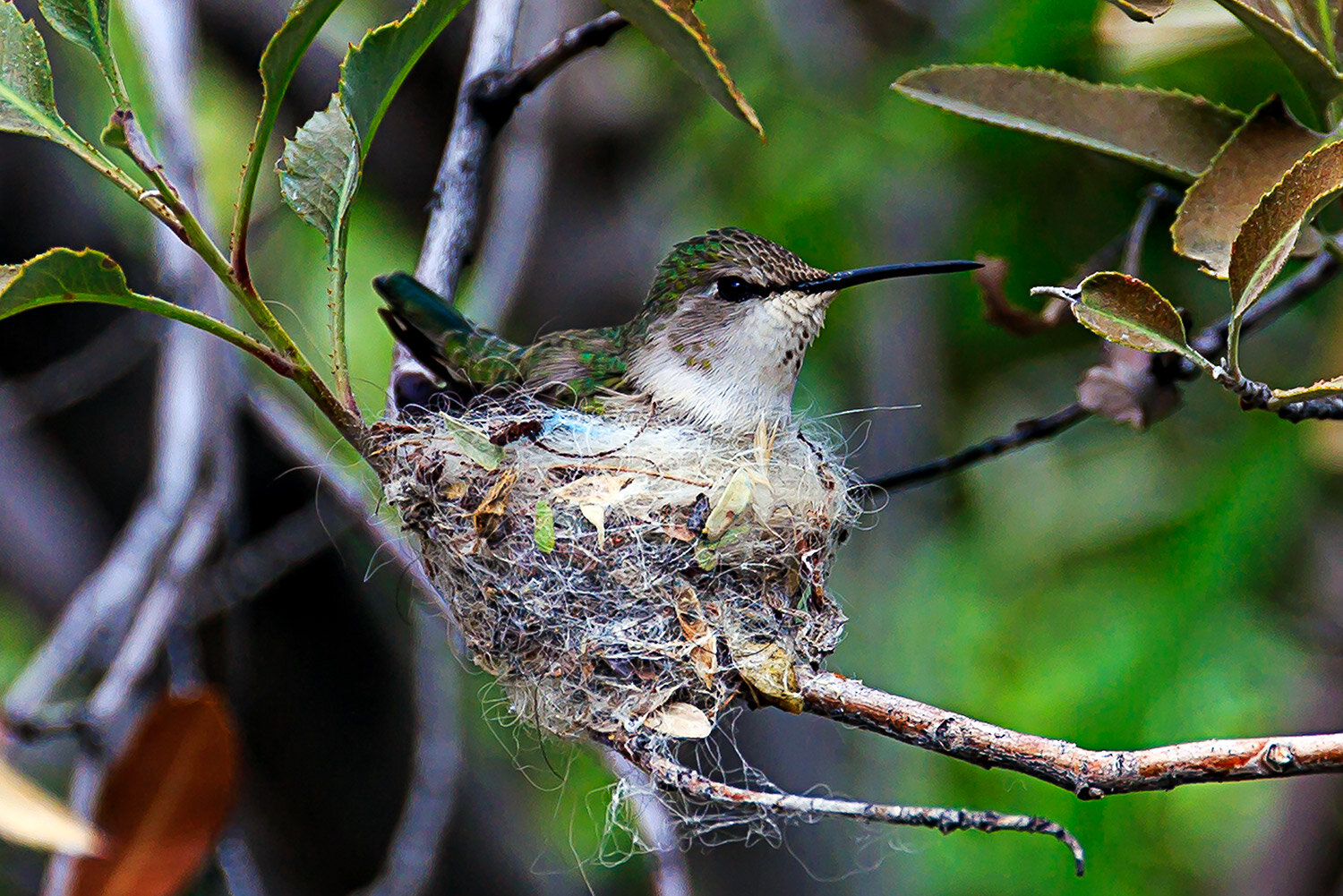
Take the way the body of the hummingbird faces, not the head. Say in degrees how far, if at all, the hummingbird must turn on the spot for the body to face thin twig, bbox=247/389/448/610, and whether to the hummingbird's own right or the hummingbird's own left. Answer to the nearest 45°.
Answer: approximately 180°

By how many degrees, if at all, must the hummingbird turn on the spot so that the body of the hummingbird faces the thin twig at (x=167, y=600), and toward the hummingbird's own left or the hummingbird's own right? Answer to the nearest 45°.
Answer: approximately 180°

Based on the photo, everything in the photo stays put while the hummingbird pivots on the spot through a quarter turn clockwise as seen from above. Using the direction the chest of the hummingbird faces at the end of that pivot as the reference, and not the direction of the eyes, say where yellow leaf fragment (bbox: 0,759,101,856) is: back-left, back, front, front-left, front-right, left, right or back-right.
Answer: front-right

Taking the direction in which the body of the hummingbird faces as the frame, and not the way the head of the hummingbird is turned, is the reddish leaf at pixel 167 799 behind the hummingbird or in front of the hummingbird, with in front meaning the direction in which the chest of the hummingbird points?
behind

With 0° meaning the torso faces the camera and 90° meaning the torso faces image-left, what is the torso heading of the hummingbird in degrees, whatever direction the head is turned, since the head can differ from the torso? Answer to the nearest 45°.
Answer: approximately 270°
